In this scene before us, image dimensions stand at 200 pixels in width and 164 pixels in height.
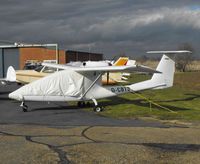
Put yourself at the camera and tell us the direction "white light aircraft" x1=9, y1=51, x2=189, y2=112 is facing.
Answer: facing to the left of the viewer
